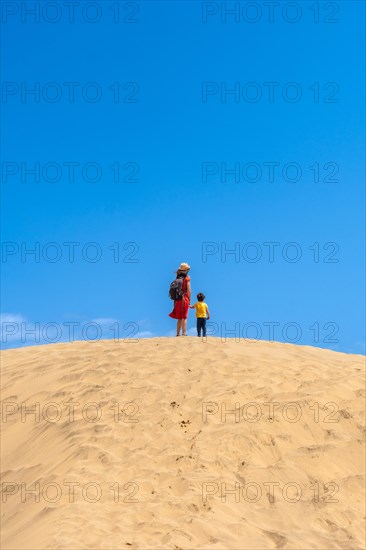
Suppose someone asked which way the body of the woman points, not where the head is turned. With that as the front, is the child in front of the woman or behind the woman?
in front

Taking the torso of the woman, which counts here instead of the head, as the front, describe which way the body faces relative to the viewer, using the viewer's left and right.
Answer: facing away from the viewer and to the right of the viewer
